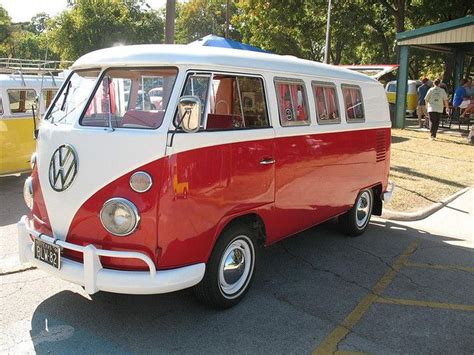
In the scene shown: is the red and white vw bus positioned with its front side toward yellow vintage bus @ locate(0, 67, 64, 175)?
no

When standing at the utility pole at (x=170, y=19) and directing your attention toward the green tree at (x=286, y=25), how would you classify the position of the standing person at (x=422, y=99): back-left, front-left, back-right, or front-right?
front-right

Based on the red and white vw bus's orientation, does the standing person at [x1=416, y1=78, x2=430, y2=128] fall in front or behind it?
behind

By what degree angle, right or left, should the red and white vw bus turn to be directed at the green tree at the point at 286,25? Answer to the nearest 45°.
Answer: approximately 135° to its right

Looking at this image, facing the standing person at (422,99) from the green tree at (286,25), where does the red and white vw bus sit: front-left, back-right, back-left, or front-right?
front-right

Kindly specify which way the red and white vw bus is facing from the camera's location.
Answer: facing the viewer and to the left of the viewer

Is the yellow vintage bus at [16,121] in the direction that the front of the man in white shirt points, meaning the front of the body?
no

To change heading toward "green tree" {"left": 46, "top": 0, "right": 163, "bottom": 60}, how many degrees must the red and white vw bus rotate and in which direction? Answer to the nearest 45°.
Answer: approximately 135° to its right
